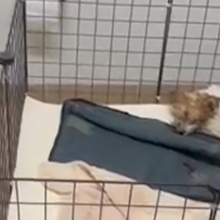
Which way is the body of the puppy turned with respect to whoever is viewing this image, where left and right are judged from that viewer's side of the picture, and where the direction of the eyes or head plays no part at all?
facing the viewer and to the left of the viewer

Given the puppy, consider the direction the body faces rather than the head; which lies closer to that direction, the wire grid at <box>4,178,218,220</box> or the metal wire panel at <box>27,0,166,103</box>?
the wire grid

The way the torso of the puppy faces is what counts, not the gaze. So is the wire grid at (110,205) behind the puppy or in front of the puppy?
in front
